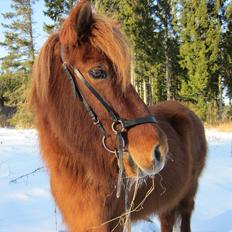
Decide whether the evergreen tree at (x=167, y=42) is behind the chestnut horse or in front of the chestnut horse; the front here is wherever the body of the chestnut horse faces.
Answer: behind

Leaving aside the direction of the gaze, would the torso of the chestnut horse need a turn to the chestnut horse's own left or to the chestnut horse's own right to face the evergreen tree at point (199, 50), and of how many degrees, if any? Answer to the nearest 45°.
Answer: approximately 135° to the chestnut horse's own right

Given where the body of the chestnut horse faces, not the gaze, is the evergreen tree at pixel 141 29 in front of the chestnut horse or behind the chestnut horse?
behind

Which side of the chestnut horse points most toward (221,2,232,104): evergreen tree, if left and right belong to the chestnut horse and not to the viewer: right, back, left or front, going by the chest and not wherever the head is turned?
back

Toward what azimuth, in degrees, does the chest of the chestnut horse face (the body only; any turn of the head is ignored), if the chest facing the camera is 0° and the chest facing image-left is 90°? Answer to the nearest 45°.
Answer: approximately 45°
